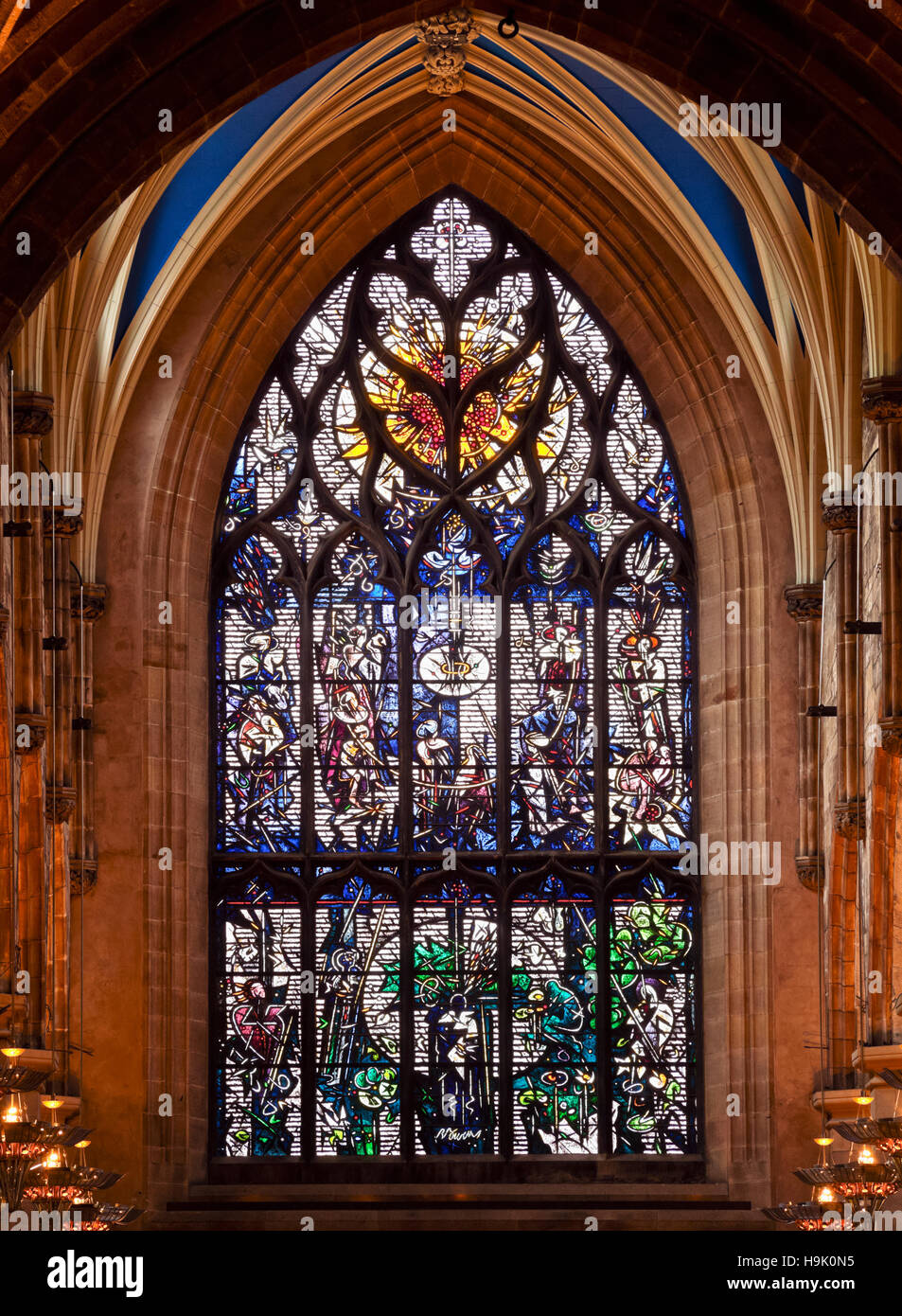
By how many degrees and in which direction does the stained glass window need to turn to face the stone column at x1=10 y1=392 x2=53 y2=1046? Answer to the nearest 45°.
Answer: approximately 45° to its right

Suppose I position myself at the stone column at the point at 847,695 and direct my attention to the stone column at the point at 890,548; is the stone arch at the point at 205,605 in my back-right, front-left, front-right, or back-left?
back-right

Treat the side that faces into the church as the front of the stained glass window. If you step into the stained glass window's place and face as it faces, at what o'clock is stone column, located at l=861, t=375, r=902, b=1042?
The stone column is roughly at 11 o'clock from the stained glass window.

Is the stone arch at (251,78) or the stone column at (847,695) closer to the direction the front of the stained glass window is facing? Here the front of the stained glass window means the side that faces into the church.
the stone arch

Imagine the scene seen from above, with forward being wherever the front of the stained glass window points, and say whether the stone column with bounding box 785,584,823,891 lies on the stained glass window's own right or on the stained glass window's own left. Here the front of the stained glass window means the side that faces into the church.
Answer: on the stained glass window's own left

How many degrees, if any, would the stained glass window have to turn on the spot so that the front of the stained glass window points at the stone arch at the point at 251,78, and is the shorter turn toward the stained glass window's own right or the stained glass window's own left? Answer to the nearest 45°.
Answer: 0° — it already faces it

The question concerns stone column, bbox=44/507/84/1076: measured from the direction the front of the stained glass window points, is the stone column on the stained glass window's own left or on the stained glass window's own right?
on the stained glass window's own right

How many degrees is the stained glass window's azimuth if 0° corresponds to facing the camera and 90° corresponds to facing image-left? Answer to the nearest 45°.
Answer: approximately 0°
